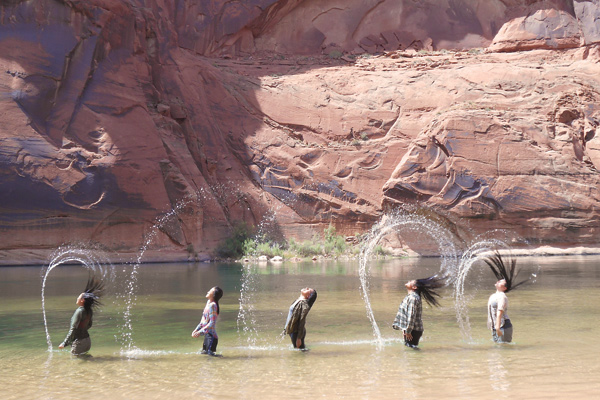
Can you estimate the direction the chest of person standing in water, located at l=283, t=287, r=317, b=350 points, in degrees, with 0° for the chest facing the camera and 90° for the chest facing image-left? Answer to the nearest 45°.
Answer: approximately 90°

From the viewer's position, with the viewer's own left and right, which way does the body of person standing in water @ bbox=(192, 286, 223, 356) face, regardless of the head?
facing to the left of the viewer

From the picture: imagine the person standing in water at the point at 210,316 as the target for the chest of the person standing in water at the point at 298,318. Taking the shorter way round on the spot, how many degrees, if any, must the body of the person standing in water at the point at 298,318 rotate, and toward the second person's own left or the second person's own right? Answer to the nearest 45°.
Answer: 0° — they already face them

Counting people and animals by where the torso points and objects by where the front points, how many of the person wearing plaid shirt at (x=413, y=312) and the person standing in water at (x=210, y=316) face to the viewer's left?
2

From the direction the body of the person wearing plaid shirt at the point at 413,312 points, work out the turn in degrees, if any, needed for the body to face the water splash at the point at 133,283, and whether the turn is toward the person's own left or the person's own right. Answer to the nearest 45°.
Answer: approximately 45° to the person's own right

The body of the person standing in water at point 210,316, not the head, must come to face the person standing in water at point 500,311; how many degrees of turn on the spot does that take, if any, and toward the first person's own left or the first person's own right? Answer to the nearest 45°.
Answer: approximately 180°

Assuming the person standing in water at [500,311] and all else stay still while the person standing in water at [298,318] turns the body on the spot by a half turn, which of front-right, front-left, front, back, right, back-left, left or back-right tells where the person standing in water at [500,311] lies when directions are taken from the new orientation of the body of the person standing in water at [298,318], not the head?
front

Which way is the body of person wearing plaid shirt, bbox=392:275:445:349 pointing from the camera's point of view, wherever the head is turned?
to the viewer's left
